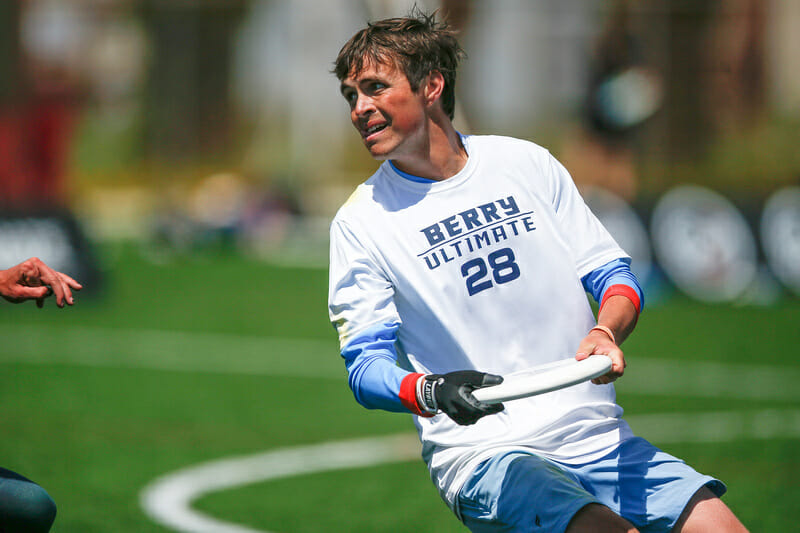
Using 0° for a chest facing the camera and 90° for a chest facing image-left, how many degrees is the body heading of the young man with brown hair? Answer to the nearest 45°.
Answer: approximately 0°

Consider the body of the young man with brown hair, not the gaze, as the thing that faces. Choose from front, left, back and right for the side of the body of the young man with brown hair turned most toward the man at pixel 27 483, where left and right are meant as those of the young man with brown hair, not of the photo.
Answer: right

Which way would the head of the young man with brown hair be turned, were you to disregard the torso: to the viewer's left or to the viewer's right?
to the viewer's left
